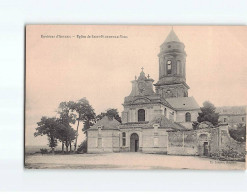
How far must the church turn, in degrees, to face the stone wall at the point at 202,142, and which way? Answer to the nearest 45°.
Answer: approximately 90° to its left

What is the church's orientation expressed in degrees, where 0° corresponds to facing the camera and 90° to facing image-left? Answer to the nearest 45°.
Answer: approximately 0°

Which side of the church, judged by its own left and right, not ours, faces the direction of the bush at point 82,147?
right
